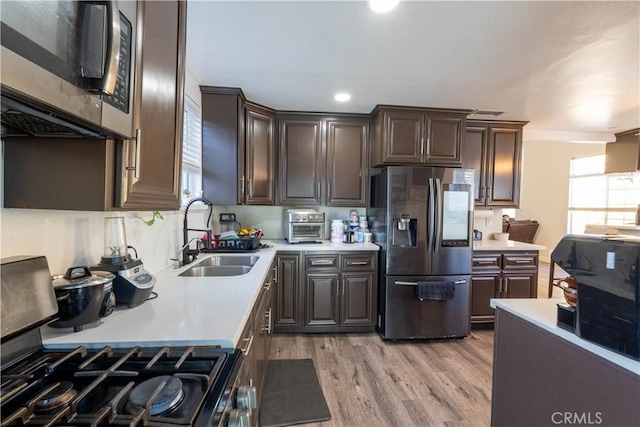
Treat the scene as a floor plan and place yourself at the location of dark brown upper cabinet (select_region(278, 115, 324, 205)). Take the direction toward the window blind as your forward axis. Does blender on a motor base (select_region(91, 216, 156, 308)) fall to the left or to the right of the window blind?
left

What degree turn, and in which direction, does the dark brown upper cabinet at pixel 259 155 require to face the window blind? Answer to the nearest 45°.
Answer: approximately 90° to its right

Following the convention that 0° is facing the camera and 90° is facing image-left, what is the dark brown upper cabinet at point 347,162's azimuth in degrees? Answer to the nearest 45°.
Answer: approximately 0°

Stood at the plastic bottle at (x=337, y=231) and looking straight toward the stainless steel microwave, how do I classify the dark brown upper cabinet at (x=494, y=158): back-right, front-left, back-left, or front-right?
back-left

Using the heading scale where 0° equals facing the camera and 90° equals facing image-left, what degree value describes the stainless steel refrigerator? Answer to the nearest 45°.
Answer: approximately 0°

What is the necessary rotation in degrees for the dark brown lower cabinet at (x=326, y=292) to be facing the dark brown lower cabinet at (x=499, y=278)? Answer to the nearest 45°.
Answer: approximately 90° to its left
